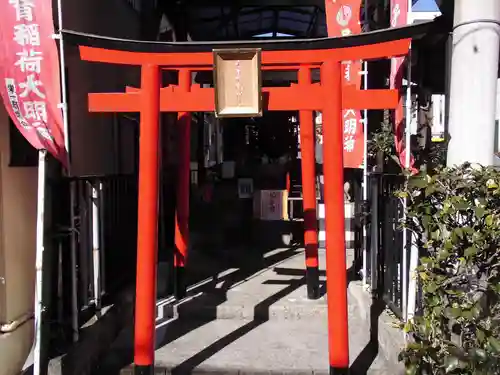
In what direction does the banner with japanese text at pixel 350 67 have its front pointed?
toward the camera

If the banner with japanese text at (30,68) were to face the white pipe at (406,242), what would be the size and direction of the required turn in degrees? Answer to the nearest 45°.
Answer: approximately 90° to its left

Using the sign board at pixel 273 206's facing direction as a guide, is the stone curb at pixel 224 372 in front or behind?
in front

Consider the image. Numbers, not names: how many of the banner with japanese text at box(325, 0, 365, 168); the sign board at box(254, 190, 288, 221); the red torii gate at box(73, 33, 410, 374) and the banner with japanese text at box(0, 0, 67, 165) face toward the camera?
4

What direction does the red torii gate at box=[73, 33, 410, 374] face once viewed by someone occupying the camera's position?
facing the viewer

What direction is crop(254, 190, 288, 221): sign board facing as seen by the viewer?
toward the camera

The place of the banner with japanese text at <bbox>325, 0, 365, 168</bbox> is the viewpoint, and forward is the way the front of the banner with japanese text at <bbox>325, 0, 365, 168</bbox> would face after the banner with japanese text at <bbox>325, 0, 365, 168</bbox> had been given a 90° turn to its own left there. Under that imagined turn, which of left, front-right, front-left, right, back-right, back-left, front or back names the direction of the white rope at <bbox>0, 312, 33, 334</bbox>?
back-right

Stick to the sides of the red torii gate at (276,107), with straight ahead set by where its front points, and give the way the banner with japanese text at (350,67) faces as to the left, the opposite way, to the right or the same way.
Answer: the same way

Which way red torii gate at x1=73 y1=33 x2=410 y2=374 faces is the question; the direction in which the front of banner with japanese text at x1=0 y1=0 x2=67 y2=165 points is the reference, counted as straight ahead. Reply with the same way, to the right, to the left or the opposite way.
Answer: the same way

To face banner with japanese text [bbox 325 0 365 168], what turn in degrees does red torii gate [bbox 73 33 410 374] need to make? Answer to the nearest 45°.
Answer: approximately 135° to its left

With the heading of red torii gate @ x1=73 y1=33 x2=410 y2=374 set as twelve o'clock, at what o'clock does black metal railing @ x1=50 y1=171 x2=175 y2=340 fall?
The black metal railing is roughly at 4 o'clock from the red torii gate.

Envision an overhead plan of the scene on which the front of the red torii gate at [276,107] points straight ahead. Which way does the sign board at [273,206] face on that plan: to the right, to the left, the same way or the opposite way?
the same way

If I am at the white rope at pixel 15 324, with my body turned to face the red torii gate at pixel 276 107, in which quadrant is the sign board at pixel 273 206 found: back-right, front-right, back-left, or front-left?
front-left

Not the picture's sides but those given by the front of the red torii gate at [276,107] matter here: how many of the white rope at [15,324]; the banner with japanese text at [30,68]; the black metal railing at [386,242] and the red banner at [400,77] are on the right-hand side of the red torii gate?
2

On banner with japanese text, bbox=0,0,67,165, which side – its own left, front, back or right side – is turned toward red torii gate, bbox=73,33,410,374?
left

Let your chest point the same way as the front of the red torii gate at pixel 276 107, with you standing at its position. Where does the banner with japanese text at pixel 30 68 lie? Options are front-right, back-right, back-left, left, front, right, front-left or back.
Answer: right
